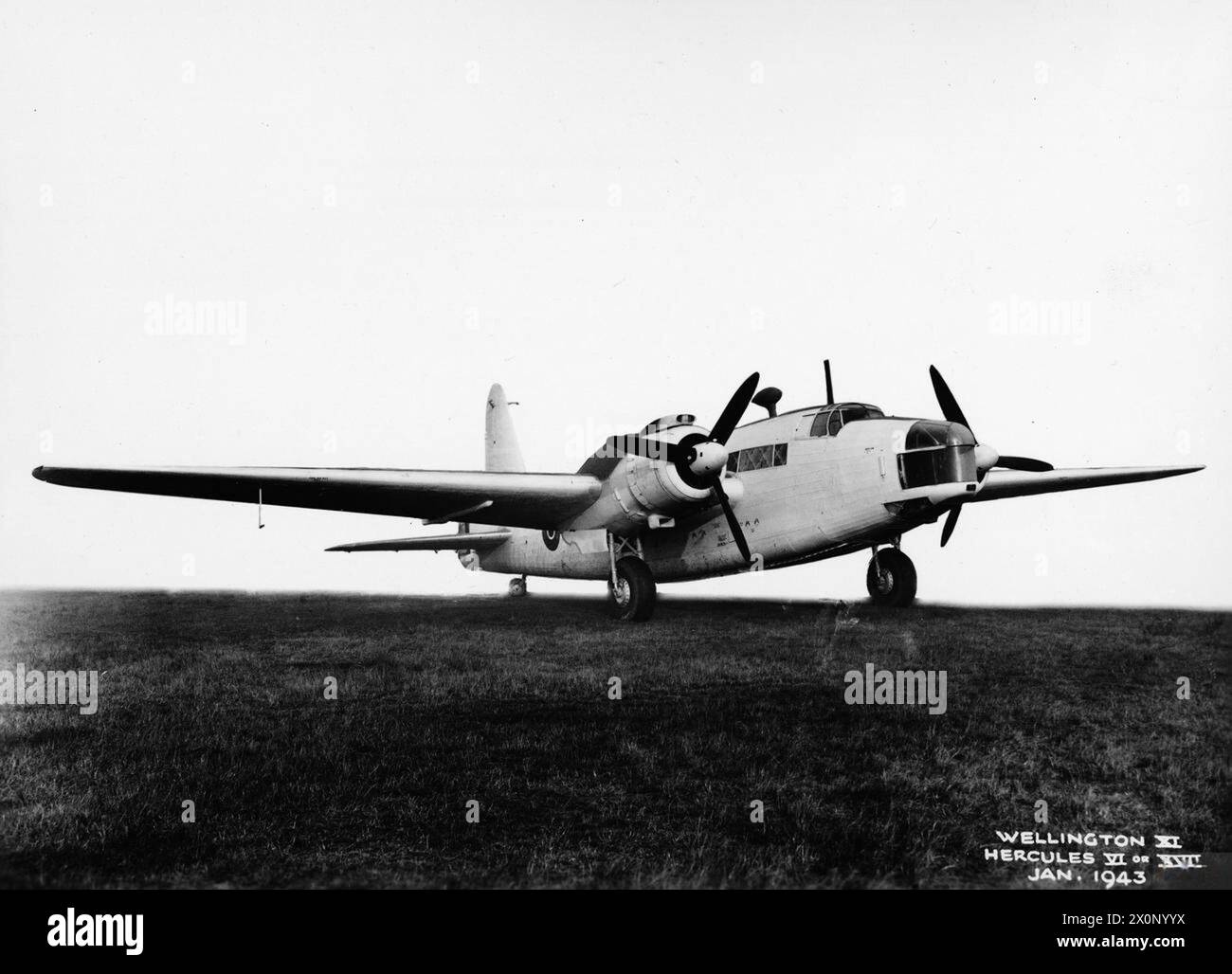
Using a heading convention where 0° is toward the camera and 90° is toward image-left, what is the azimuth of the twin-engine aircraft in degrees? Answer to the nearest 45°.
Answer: approximately 315°
